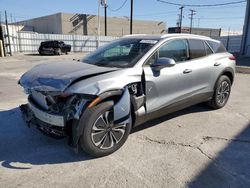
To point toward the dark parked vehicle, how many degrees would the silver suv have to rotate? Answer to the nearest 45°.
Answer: approximately 135° to its right

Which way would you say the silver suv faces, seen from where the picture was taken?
facing the viewer and to the left of the viewer
